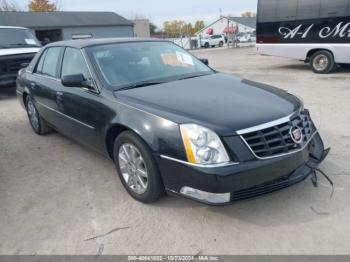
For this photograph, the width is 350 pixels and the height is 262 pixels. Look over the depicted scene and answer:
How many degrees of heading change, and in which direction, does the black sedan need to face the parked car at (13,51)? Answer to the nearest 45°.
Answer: approximately 180°

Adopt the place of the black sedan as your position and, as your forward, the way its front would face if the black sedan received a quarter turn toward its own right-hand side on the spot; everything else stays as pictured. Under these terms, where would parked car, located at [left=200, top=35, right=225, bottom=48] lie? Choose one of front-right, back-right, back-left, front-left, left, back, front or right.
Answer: back-right

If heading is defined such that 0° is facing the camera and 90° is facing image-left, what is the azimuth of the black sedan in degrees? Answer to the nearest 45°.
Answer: approximately 315°
